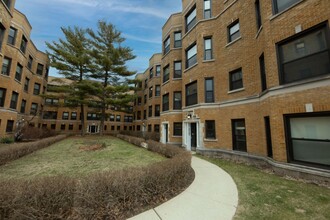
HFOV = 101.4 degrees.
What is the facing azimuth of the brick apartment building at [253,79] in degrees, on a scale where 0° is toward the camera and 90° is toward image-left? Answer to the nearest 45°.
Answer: approximately 45°

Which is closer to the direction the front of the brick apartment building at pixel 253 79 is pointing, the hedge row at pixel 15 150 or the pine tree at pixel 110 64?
the hedge row

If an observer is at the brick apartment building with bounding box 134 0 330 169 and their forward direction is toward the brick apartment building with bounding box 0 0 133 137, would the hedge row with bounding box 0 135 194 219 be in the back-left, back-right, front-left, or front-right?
front-left
